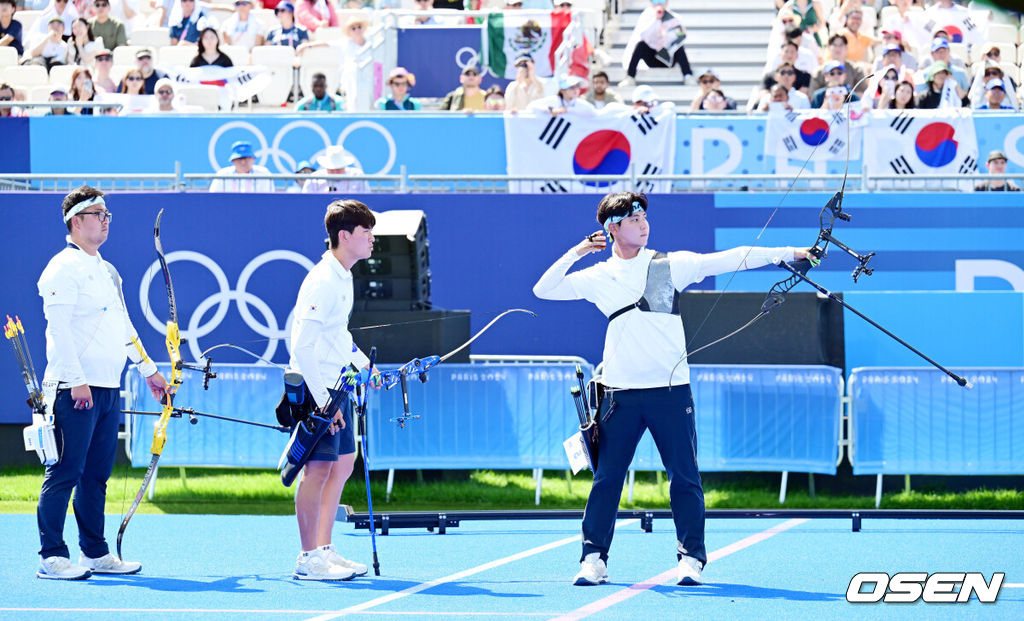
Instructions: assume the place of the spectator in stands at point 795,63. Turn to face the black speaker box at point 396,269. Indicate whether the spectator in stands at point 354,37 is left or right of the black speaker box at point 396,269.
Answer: right

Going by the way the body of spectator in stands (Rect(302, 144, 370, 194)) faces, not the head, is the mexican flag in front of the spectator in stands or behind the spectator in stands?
behind

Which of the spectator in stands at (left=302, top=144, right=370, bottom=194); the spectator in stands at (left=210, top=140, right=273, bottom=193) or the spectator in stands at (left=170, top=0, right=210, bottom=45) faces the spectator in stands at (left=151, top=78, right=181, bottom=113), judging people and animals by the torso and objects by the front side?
the spectator in stands at (left=170, top=0, right=210, bottom=45)

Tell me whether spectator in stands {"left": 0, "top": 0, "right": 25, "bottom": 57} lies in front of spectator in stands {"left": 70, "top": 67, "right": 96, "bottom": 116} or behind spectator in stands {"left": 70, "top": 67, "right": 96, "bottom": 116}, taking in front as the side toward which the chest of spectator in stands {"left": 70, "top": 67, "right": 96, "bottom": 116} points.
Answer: behind

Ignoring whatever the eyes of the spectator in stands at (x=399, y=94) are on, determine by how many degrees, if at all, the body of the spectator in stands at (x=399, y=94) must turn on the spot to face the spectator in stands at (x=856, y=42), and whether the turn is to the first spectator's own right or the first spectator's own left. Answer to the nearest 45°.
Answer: approximately 90° to the first spectator's own left

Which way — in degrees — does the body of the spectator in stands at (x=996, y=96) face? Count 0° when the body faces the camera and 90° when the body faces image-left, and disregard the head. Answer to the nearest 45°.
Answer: approximately 0°

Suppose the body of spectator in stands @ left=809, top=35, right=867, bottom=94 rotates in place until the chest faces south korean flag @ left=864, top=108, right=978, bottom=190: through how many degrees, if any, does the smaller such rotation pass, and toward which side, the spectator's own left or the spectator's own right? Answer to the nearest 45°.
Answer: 0° — they already face it

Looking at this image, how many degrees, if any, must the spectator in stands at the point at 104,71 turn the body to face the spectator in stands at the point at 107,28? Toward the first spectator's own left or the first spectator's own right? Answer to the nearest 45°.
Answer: approximately 180°

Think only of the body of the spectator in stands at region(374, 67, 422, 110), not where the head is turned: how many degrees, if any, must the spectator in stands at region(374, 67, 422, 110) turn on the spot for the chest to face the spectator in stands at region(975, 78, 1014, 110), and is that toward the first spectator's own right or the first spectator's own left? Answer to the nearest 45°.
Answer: approximately 90° to the first spectator's own left

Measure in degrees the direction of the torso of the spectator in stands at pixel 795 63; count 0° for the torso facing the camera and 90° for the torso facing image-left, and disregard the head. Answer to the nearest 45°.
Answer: approximately 0°

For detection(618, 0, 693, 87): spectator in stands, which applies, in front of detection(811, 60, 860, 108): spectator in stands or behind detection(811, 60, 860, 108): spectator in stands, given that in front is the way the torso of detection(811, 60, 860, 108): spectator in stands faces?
behind
